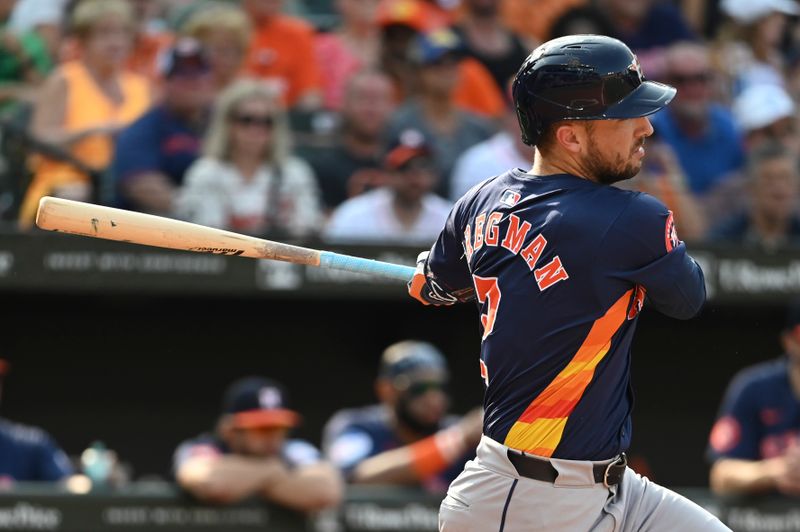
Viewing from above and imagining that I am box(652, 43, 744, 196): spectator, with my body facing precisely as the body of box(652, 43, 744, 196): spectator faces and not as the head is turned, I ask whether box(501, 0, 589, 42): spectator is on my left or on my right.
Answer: on my right

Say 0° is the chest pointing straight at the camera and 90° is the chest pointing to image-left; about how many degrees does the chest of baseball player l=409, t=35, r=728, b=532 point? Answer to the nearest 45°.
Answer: approximately 225°

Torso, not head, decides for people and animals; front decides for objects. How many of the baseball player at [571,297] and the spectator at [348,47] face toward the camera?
1

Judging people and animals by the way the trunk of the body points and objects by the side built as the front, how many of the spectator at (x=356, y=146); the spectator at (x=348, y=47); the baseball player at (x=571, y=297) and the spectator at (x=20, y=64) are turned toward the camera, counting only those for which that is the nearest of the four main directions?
3

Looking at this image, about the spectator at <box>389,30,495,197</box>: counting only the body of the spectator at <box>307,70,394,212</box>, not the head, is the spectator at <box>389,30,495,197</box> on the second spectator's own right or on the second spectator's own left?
on the second spectator's own left
